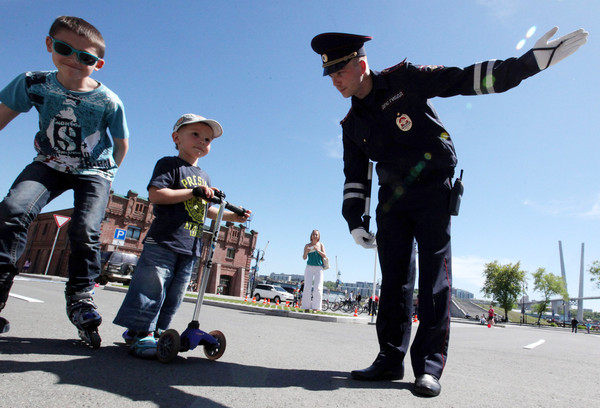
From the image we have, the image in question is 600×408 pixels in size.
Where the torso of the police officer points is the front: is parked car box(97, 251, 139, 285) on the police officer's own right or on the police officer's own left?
on the police officer's own right

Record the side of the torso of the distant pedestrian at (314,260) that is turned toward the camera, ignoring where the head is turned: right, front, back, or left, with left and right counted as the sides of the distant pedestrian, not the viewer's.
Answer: front

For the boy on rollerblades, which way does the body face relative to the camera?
toward the camera

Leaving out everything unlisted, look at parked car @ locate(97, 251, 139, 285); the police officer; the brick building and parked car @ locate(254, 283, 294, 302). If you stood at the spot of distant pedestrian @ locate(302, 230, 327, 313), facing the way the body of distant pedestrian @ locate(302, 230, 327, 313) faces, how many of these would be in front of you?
1

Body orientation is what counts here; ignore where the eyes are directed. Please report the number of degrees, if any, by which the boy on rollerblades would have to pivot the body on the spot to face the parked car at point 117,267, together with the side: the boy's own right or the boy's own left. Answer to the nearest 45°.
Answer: approximately 180°

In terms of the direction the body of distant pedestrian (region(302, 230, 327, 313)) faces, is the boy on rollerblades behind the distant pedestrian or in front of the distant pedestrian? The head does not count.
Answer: in front

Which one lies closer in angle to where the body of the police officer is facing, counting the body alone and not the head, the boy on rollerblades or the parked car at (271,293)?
the boy on rollerblades

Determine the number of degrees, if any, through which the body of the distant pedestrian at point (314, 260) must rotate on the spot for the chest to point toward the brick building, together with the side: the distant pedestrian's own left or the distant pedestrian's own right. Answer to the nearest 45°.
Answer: approximately 135° to the distant pedestrian's own right

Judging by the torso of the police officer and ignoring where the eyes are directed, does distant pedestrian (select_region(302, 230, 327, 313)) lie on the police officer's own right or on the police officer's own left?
on the police officer's own right

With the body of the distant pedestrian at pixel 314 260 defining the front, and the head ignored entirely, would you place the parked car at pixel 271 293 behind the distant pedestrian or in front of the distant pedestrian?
behind

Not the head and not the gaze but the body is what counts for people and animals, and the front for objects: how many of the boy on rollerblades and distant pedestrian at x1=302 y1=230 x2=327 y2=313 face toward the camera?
2

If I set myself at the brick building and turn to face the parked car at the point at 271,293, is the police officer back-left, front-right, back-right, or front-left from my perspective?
front-right

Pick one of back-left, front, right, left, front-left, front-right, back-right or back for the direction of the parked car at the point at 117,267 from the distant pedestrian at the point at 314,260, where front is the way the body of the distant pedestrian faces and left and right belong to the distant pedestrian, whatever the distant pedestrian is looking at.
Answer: back-right

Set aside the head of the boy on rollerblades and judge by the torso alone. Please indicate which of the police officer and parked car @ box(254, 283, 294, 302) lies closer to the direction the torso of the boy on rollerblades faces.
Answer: the police officer
